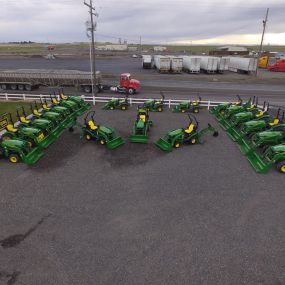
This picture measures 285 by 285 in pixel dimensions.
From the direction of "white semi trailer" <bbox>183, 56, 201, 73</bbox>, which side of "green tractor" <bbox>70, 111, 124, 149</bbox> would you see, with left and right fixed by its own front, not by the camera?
left

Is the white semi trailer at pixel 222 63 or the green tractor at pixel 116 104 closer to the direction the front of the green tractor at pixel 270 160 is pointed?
the green tractor

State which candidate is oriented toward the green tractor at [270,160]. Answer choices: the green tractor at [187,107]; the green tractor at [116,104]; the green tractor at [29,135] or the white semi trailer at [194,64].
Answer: the green tractor at [29,135]

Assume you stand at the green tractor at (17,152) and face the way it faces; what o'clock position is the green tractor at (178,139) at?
the green tractor at (178,139) is roughly at 11 o'clock from the green tractor at (17,152).

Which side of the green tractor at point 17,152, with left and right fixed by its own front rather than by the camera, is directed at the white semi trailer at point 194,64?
left
